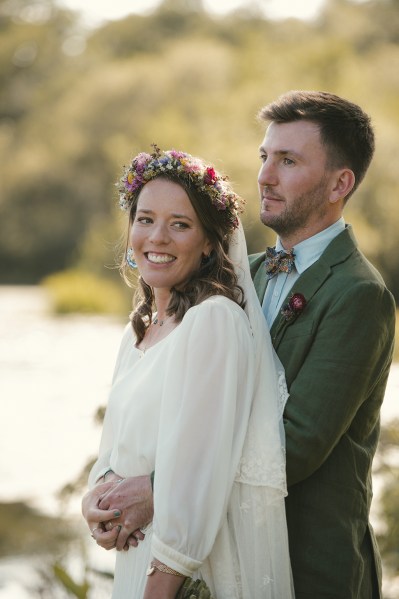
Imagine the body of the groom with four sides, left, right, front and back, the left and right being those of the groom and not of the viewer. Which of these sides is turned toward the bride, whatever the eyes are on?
front

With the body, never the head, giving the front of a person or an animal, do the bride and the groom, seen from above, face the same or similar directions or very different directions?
same or similar directions

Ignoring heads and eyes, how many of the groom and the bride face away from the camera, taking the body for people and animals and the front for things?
0

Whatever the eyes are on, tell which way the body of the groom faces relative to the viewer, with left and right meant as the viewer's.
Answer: facing the viewer and to the left of the viewer

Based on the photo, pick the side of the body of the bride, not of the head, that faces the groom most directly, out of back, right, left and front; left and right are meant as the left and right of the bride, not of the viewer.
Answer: back

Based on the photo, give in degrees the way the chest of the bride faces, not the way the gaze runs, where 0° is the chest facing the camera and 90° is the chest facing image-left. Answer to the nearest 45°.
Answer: approximately 45°
